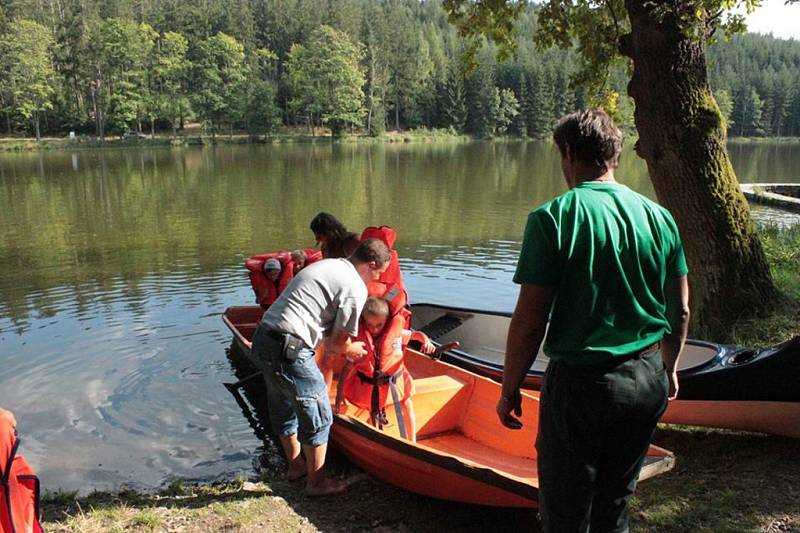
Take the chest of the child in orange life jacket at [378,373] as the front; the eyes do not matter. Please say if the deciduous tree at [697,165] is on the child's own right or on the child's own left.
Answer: on the child's own left

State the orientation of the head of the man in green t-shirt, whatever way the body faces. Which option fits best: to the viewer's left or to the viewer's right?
to the viewer's left

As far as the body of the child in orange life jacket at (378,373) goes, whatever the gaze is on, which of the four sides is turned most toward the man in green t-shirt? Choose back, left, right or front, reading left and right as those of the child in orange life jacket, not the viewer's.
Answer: front

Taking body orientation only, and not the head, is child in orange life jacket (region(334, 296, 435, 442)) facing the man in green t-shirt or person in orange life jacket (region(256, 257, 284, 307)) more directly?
the man in green t-shirt

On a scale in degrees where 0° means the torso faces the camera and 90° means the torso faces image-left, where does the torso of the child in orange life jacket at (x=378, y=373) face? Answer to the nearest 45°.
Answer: approximately 0°

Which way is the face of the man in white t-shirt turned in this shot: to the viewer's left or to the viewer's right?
to the viewer's right

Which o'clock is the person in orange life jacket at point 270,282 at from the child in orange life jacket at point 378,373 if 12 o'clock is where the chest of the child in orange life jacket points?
The person in orange life jacket is roughly at 5 o'clock from the child in orange life jacket.
